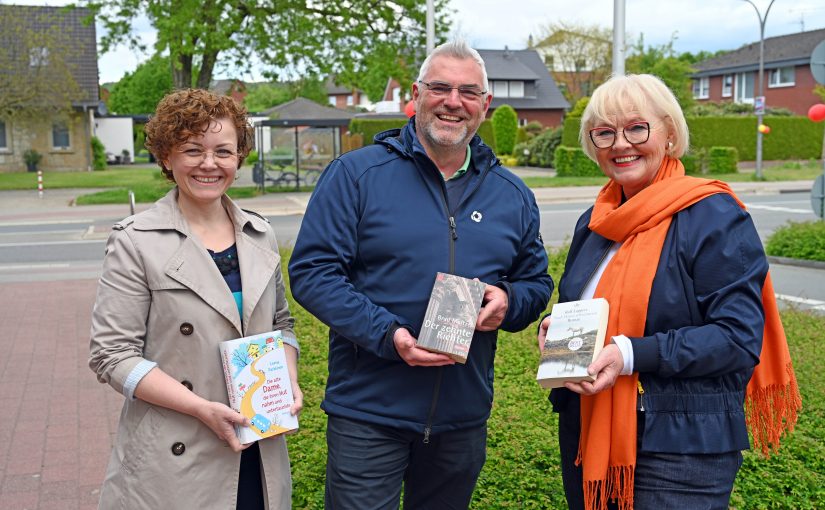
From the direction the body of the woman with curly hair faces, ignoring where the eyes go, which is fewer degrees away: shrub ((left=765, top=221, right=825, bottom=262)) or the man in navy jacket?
the man in navy jacket

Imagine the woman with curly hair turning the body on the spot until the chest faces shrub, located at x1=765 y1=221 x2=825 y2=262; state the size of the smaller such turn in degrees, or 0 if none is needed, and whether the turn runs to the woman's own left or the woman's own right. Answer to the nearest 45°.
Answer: approximately 90° to the woman's own left

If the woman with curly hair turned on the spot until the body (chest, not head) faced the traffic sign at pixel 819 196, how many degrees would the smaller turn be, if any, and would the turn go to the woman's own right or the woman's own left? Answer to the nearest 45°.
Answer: approximately 90° to the woman's own left

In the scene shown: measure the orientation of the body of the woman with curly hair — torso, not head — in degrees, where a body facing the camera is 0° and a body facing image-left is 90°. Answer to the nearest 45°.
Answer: approximately 315°

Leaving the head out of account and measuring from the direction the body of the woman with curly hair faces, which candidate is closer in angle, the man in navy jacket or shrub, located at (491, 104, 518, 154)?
the man in navy jacket

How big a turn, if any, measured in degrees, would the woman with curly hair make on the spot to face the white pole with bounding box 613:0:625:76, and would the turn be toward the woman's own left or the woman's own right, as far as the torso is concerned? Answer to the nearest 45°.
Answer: approximately 90° to the woman's own left

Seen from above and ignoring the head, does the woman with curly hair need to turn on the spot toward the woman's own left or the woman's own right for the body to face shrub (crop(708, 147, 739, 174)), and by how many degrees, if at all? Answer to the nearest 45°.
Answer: approximately 90° to the woman's own left

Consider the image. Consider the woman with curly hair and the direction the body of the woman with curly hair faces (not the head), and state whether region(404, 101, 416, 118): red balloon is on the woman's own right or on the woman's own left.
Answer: on the woman's own left

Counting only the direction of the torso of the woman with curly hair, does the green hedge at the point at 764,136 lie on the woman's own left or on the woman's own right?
on the woman's own left

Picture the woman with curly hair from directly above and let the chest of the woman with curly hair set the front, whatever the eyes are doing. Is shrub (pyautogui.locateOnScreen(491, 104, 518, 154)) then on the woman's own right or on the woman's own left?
on the woman's own left
